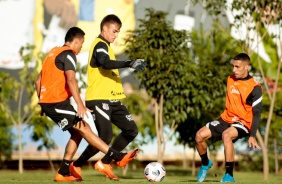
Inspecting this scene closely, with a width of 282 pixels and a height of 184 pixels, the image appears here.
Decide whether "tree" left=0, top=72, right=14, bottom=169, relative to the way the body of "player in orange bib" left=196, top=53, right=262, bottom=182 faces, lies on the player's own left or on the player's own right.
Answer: on the player's own right

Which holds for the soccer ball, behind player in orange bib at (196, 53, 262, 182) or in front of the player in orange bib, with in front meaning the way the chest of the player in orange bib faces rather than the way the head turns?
in front

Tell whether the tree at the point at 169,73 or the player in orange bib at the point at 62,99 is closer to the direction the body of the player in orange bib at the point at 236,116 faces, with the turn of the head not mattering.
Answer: the player in orange bib

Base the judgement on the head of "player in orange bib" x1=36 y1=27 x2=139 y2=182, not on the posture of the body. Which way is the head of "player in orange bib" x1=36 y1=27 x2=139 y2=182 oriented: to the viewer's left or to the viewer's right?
to the viewer's right

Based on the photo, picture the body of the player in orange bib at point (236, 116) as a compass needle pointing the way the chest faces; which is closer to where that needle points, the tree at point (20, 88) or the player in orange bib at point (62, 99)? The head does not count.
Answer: the player in orange bib

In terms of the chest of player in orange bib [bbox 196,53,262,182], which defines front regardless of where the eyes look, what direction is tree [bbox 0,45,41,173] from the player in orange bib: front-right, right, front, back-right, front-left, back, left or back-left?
right

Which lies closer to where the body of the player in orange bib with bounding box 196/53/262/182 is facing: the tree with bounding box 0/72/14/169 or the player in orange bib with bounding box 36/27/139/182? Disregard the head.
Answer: the player in orange bib

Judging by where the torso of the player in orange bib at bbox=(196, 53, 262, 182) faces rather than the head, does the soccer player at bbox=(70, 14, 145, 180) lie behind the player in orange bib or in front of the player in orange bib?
in front

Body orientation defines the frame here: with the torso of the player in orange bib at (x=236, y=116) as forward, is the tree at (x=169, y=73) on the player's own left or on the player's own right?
on the player's own right

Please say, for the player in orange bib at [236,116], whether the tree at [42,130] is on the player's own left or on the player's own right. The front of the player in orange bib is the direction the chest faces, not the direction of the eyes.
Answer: on the player's own right

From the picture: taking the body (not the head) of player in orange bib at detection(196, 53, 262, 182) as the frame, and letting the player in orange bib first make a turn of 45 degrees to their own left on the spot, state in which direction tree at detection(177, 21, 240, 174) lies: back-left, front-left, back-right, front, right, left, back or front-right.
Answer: back

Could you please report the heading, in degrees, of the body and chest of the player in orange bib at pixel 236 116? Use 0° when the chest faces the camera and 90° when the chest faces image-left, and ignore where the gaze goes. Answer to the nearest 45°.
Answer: approximately 45°

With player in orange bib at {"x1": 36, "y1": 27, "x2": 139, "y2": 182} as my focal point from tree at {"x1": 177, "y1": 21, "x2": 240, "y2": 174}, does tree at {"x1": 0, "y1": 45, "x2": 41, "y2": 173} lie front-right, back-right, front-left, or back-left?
front-right
